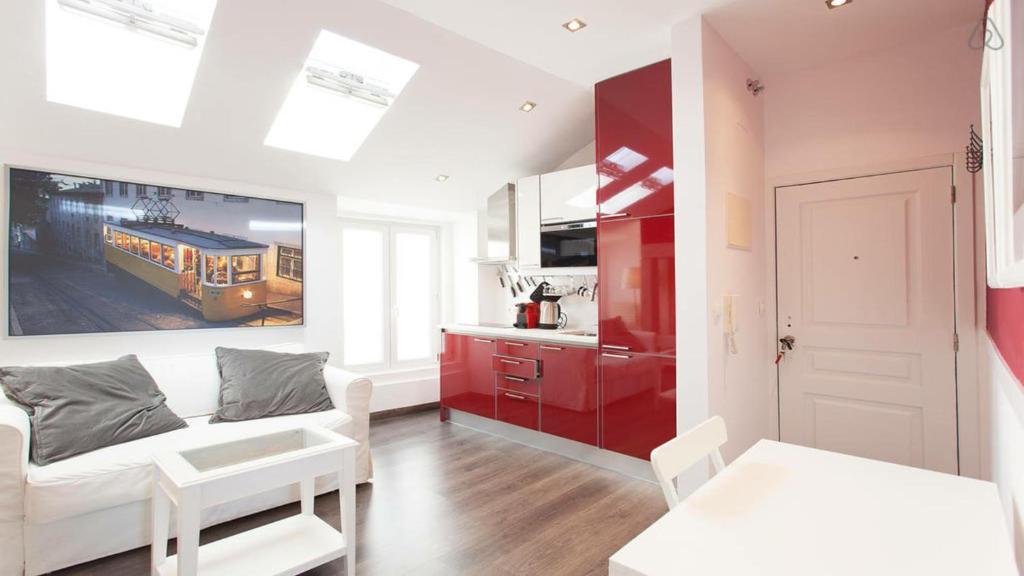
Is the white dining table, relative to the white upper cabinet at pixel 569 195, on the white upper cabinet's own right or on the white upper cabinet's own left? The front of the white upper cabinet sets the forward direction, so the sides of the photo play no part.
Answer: on the white upper cabinet's own left

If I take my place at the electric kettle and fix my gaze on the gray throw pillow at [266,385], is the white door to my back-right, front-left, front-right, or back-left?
back-left

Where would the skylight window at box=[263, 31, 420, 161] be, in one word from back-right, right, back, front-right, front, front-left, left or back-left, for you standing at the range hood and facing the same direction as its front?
front

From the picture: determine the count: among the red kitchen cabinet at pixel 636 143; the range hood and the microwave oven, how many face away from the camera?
0

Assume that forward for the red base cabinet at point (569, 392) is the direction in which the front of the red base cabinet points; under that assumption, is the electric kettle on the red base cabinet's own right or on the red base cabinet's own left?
on the red base cabinet's own right

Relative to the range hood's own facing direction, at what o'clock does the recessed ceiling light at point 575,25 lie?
The recessed ceiling light is roughly at 10 o'clock from the range hood.

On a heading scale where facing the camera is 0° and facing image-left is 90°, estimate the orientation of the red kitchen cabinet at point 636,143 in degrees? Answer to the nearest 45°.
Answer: approximately 45°

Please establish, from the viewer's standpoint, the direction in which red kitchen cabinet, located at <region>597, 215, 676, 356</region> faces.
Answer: facing the viewer and to the left of the viewer

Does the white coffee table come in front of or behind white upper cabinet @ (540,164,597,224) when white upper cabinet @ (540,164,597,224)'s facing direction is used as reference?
in front

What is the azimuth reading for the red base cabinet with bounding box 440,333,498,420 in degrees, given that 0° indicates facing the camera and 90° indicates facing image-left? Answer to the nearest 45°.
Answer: approximately 45°

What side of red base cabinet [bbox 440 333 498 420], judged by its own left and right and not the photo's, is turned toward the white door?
left

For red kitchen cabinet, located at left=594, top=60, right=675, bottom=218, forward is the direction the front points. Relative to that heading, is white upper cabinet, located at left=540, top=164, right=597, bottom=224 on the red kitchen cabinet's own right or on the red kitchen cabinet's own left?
on the red kitchen cabinet's own right

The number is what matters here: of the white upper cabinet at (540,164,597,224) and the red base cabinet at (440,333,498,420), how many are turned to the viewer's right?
0

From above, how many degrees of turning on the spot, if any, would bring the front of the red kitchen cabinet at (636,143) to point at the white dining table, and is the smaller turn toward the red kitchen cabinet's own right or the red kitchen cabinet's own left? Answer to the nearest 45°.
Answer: approximately 45° to the red kitchen cabinet's own left

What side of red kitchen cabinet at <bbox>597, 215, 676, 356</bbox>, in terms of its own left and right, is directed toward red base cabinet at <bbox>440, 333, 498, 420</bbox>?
right
